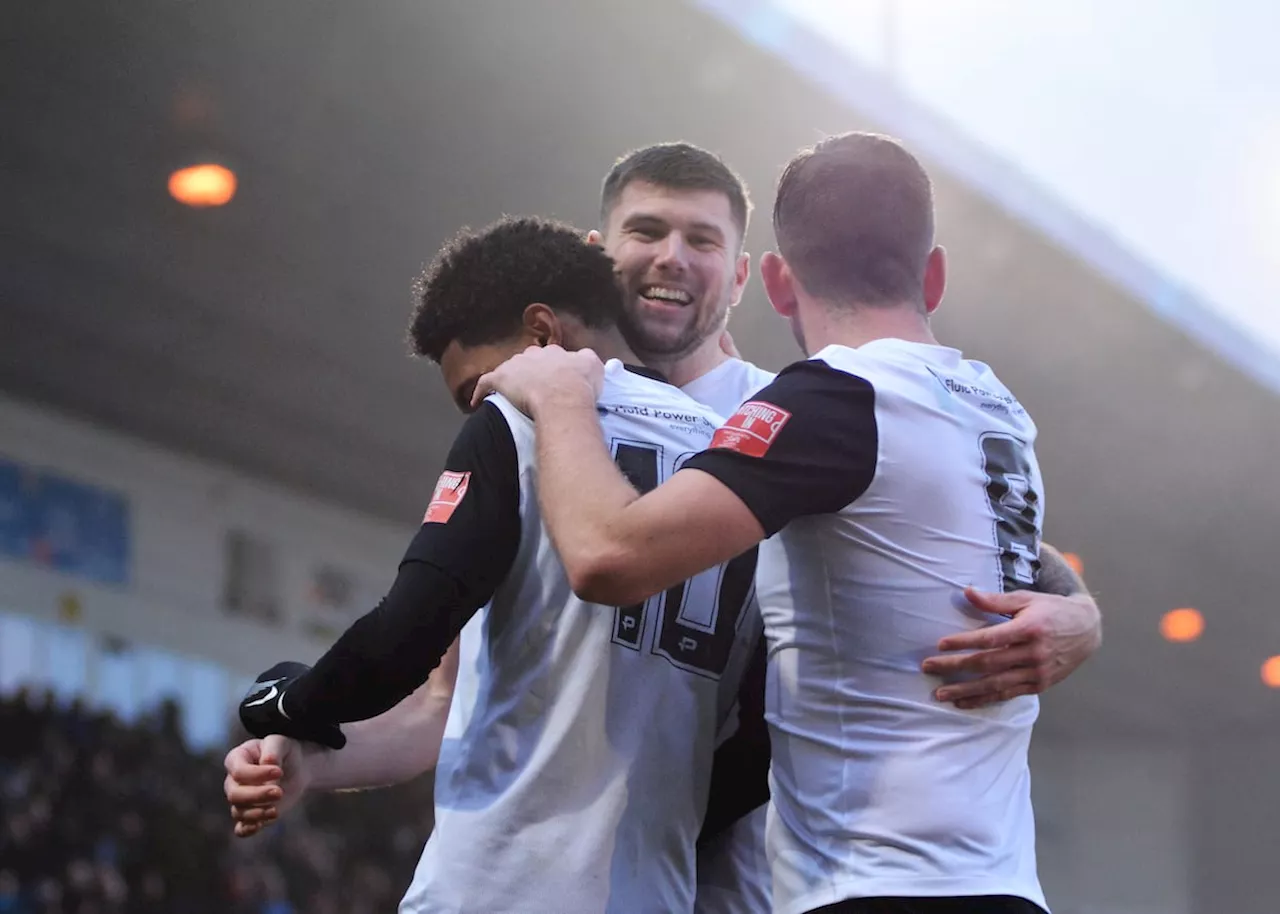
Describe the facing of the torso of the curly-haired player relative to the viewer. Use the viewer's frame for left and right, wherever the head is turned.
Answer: facing away from the viewer and to the left of the viewer

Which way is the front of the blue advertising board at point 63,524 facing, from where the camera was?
facing the viewer and to the right of the viewer

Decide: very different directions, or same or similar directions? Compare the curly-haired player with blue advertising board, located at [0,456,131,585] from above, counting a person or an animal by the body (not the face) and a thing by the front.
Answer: very different directions

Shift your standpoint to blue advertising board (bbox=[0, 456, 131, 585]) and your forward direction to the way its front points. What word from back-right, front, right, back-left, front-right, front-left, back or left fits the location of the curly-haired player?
front-right

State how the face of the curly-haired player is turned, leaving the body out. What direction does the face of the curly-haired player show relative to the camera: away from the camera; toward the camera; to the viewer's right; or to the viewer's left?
to the viewer's left

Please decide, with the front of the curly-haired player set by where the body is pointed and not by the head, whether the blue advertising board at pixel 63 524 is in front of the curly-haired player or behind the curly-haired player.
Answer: in front
